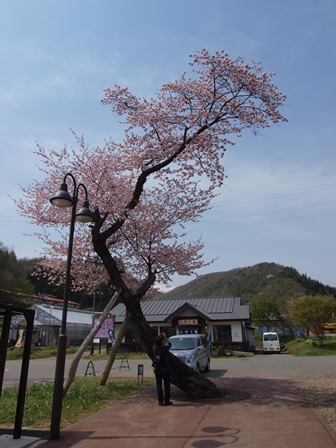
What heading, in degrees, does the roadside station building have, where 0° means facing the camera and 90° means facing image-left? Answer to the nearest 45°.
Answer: approximately 0°

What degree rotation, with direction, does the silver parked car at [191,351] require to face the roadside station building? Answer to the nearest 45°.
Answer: approximately 135° to its right

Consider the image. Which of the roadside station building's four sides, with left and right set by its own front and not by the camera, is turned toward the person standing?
front

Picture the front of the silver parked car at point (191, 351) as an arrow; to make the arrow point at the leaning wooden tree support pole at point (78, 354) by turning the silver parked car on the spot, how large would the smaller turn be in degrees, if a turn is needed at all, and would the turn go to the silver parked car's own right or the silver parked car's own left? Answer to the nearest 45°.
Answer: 0° — it already faces it

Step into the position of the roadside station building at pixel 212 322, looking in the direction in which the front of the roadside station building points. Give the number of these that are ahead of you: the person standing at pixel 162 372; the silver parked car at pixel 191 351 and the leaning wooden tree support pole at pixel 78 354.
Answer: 3

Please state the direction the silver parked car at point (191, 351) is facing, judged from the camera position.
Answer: facing the viewer and to the left of the viewer

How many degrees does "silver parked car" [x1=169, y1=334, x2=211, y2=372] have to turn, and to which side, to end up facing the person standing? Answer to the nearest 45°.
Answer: approximately 45° to its left

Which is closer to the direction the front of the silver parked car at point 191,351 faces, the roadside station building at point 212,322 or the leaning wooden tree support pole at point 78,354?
the leaning wooden tree support pole

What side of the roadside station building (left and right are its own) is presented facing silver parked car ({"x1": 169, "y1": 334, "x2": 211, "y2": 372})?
front

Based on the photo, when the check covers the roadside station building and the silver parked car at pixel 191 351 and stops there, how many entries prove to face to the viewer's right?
0

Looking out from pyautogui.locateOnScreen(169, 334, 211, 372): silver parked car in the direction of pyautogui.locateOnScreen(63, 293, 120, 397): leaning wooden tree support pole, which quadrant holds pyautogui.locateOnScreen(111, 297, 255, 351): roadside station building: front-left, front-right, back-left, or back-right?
back-right
